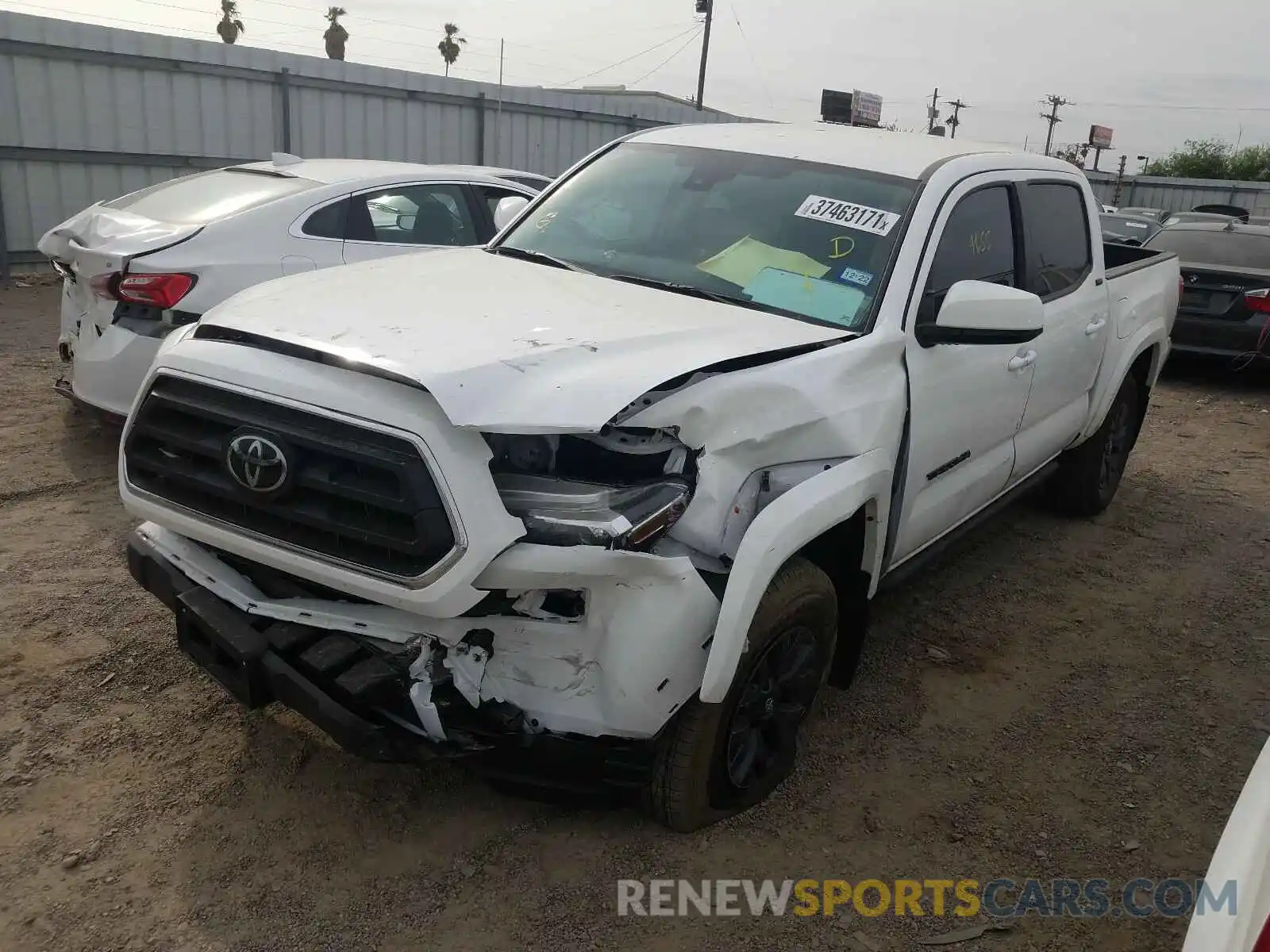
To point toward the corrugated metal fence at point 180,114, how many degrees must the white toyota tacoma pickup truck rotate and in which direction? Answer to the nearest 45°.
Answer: approximately 90° to its right

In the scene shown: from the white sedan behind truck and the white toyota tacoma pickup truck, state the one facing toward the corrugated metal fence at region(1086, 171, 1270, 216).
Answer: the white sedan behind truck

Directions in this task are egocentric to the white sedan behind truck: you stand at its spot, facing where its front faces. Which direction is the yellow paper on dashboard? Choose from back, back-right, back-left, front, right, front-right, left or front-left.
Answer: right

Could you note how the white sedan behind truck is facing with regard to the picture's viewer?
facing away from the viewer and to the right of the viewer

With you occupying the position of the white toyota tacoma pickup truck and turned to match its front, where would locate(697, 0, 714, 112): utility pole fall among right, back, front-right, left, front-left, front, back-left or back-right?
back-right

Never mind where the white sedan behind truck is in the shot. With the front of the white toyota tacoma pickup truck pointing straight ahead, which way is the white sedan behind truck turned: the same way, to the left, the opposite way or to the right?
the opposite way

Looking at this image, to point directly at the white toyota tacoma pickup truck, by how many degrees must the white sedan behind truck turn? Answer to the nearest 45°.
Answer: approximately 135° to its right

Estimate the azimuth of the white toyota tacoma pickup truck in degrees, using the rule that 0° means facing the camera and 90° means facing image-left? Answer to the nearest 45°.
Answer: approximately 45°

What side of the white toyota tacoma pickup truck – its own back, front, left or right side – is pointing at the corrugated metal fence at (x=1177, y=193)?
back

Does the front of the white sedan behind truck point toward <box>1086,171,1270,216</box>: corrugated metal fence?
yes
